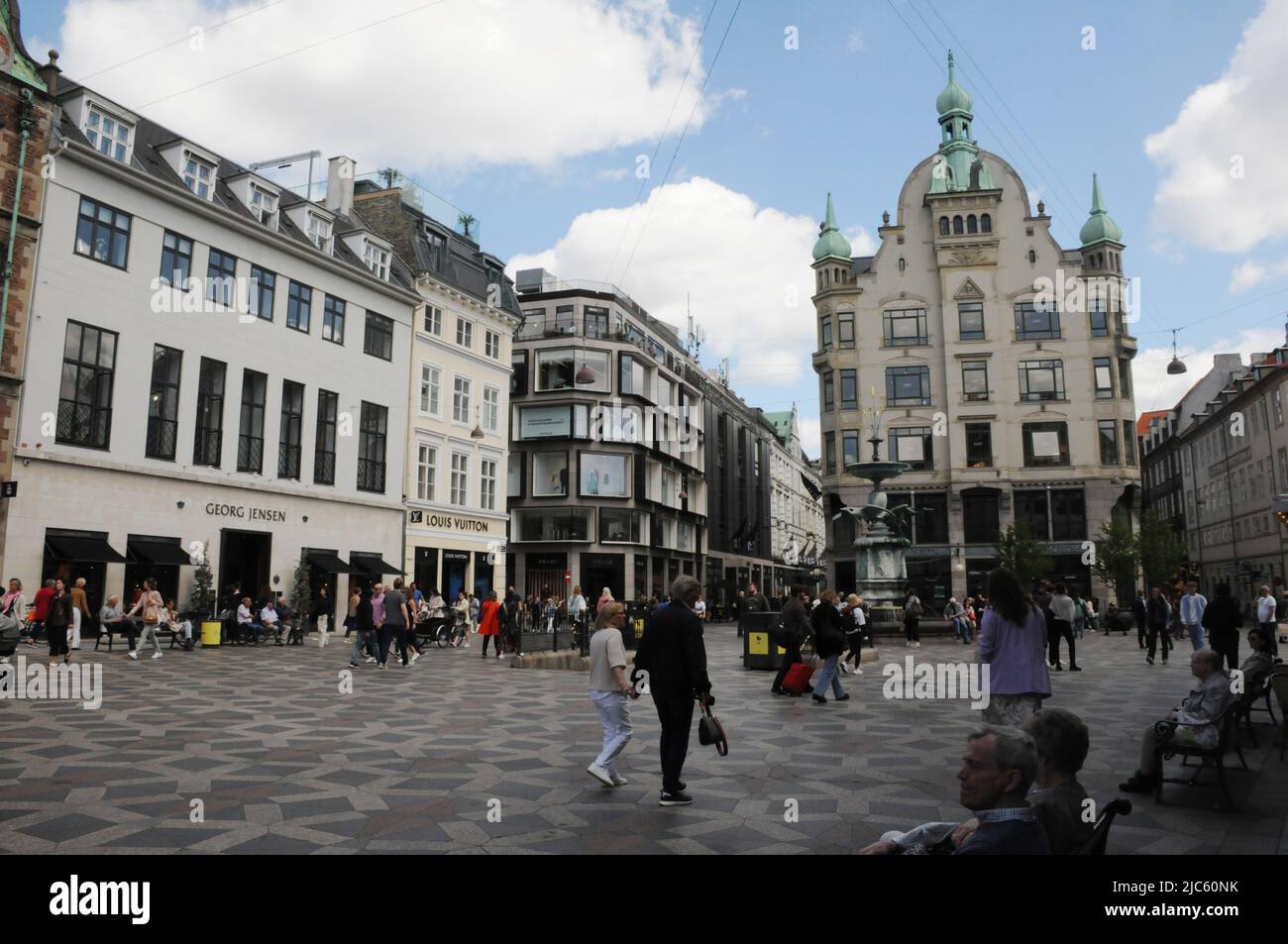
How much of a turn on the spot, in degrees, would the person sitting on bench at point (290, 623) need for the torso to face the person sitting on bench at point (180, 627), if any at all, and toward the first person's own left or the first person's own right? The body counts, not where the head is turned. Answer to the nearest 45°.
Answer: approximately 90° to the first person's own right

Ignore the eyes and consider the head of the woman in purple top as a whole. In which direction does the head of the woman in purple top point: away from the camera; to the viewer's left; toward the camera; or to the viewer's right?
away from the camera

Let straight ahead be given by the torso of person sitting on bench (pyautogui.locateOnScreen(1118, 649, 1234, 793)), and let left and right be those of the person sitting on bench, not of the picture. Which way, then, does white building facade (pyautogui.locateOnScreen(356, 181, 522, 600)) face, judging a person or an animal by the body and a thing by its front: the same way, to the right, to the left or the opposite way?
the opposite way

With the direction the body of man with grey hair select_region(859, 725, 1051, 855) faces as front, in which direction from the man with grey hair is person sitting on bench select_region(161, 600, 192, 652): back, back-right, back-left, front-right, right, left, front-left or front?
front-right

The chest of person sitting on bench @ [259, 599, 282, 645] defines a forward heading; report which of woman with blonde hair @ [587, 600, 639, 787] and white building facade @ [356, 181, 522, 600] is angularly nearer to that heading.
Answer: the woman with blonde hair

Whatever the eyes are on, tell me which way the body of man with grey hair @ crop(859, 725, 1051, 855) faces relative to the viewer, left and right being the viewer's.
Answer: facing to the left of the viewer

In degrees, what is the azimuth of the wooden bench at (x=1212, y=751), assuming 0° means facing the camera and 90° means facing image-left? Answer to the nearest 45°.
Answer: approximately 90°

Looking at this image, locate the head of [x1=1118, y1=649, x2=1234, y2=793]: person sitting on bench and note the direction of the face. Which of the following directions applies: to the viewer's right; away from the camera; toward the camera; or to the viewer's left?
to the viewer's left

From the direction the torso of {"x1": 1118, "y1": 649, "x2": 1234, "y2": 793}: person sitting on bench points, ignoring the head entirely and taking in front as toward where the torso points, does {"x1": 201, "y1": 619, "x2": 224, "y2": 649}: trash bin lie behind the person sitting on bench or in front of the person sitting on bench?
in front

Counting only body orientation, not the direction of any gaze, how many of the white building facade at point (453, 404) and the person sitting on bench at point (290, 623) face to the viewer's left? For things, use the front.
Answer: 0

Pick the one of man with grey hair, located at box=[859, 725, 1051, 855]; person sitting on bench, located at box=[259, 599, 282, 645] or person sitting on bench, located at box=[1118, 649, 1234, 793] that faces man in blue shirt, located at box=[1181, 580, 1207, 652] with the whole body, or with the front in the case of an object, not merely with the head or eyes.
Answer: person sitting on bench, located at box=[259, 599, 282, 645]

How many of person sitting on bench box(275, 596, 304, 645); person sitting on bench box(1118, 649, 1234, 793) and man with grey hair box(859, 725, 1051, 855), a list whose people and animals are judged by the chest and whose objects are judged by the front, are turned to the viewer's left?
2

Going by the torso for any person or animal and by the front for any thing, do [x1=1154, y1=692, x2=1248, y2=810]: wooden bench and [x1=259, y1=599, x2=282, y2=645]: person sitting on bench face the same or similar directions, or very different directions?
very different directions

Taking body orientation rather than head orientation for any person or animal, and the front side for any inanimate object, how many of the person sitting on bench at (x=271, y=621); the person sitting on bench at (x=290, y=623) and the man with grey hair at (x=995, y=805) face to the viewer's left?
1

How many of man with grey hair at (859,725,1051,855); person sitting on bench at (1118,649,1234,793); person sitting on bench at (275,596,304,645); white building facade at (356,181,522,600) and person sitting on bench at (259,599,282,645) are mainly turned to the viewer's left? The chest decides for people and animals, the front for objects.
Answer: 2

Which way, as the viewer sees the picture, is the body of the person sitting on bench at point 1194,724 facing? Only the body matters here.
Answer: to the viewer's left
